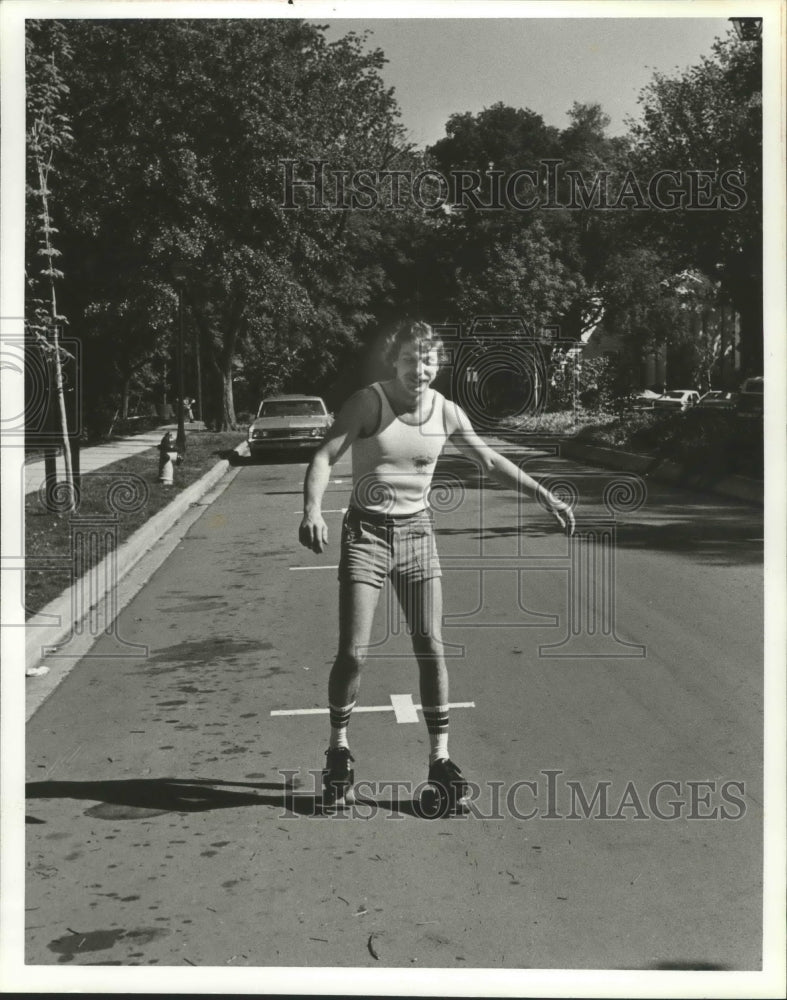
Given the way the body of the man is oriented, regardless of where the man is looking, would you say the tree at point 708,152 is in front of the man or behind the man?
behind

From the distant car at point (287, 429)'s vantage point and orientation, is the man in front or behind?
in front

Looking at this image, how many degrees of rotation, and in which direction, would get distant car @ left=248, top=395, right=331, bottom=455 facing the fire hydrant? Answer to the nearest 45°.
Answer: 0° — it already faces it

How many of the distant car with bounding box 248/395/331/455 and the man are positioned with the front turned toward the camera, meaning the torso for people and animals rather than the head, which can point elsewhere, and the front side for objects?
2

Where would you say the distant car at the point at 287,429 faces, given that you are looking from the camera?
facing the viewer

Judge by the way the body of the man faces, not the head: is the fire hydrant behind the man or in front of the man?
behind

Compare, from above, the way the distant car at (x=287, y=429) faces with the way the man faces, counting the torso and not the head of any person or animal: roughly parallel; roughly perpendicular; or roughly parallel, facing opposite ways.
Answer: roughly parallel

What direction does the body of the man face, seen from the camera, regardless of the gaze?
toward the camera

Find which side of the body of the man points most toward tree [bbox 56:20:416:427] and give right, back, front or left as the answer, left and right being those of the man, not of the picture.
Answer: back

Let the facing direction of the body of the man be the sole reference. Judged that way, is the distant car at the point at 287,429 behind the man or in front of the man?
behind
